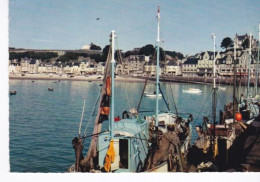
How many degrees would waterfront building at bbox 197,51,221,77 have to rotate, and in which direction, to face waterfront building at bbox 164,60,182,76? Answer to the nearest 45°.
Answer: approximately 135° to its right

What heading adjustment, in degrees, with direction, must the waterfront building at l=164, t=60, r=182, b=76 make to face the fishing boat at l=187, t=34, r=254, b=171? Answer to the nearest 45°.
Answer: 0° — it already faces it

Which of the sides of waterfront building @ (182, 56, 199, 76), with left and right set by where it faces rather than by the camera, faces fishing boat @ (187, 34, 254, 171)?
front

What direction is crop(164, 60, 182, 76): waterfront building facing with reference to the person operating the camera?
facing the viewer

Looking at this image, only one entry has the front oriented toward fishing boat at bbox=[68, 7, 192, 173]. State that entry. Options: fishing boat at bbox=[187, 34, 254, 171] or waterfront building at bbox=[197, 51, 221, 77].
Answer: the waterfront building
